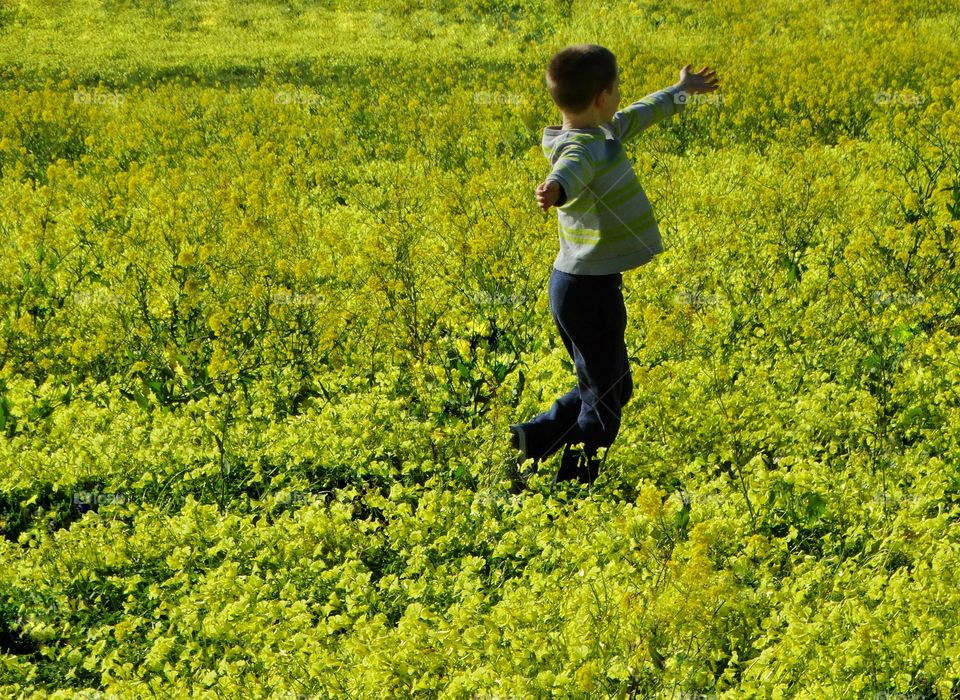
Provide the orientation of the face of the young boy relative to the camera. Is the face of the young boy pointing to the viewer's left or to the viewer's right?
to the viewer's right

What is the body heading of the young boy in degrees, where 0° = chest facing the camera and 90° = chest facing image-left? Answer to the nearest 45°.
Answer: approximately 225°
